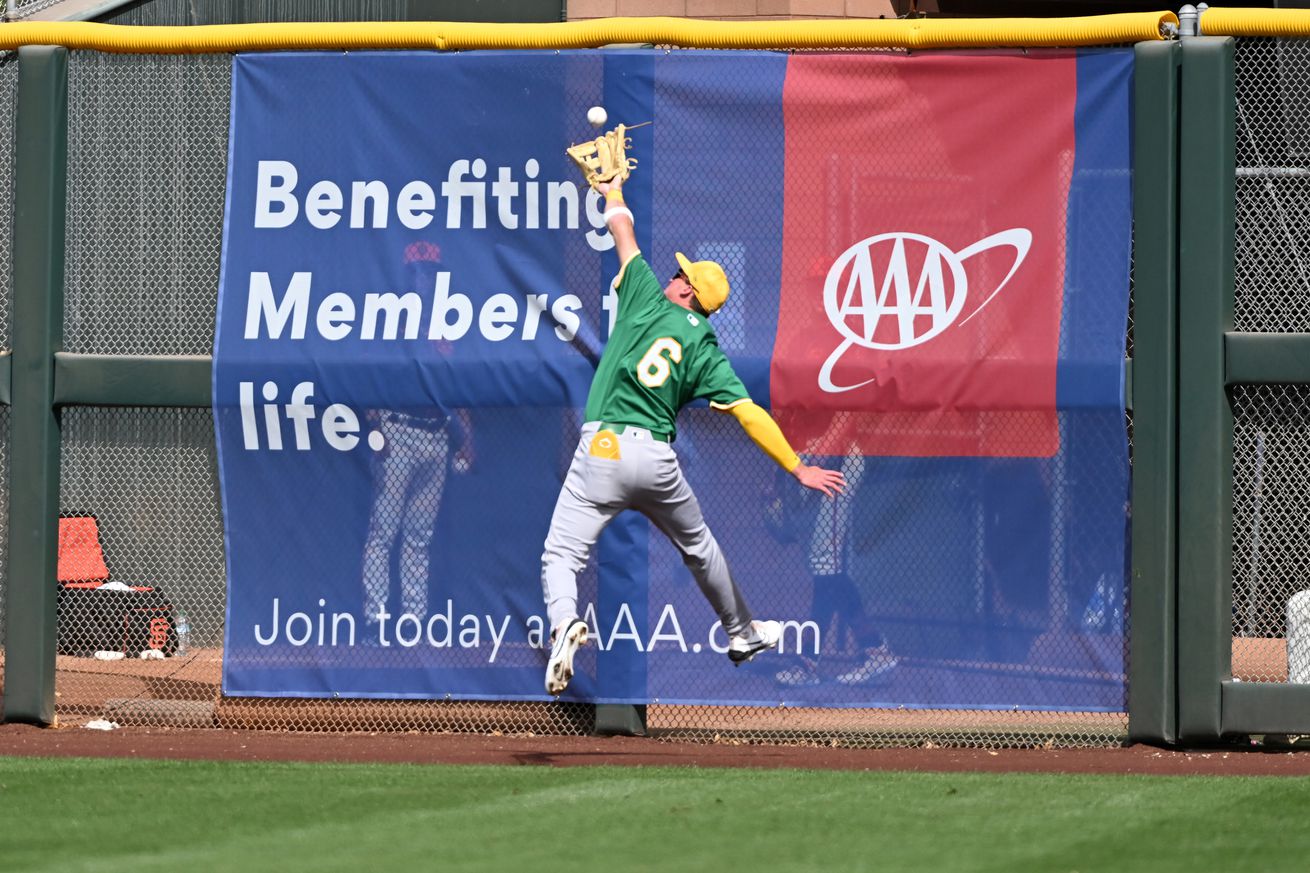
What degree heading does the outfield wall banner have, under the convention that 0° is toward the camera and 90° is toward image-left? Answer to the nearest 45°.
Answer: approximately 0°

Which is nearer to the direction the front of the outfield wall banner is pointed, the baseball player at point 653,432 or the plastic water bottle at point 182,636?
the baseball player

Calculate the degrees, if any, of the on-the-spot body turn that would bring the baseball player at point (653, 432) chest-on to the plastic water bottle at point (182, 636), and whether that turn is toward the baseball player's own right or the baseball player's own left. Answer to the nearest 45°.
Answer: approximately 45° to the baseball player's own left

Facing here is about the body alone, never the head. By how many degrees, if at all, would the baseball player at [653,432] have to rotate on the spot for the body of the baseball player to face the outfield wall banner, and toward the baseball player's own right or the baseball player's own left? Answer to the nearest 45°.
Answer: approximately 45° to the baseball player's own right

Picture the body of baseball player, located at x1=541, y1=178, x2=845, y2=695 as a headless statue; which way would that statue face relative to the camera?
away from the camera

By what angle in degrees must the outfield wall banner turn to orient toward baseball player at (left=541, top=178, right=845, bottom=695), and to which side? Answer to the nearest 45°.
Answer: approximately 45° to its right

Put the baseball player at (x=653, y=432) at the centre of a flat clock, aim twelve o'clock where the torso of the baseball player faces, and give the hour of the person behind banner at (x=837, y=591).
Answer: The person behind banner is roughly at 2 o'clock from the baseball player.
